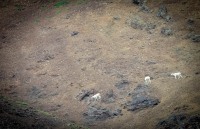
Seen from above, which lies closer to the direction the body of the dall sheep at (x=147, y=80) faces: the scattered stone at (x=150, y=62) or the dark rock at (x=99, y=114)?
the dark rock

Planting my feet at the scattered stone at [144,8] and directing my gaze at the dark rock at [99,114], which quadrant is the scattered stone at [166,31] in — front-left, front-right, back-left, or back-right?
front-left

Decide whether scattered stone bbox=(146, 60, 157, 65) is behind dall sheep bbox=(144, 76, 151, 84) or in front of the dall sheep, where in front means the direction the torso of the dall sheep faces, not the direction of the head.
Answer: behind

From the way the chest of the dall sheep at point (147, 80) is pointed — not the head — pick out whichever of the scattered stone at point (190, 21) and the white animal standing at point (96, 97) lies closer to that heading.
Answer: the white animal standing

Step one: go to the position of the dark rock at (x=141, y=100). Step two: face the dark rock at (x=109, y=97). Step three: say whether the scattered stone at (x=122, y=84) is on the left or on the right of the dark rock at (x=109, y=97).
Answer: right

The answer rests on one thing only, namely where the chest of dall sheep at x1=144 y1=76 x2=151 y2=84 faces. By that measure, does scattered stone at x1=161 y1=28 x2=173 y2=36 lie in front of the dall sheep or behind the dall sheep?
behind
